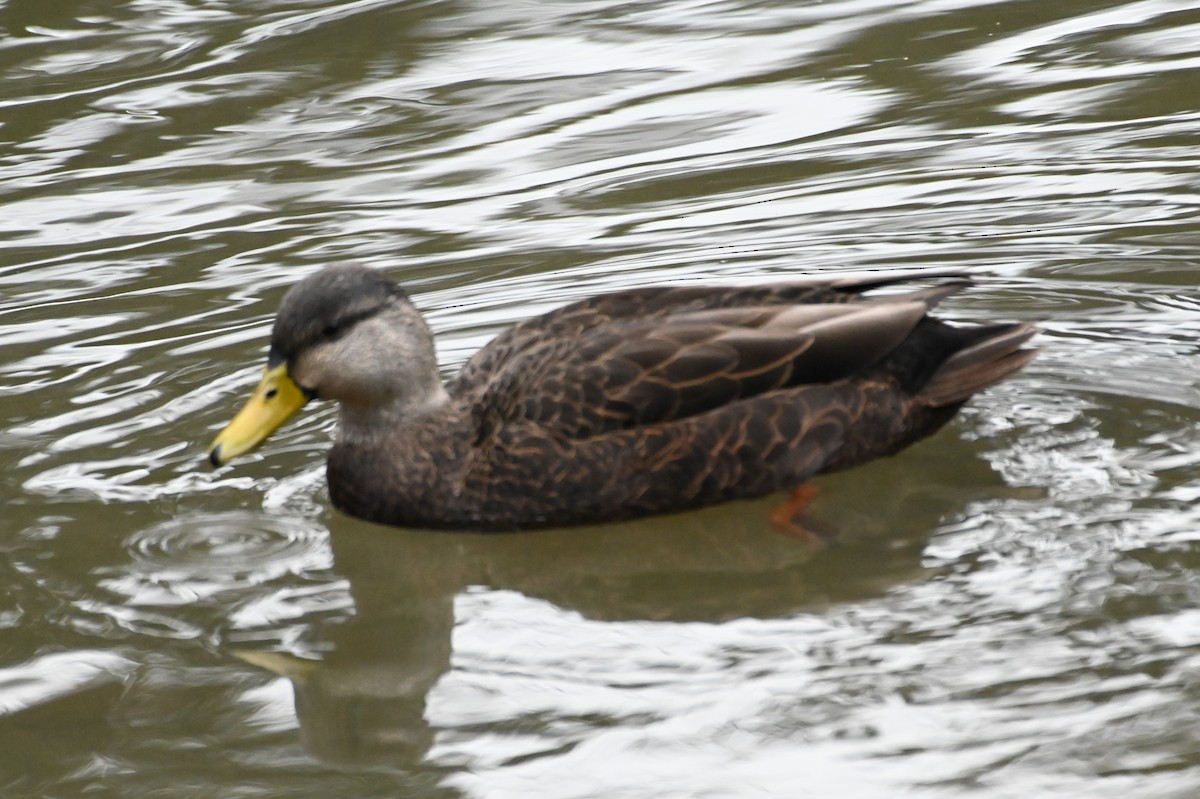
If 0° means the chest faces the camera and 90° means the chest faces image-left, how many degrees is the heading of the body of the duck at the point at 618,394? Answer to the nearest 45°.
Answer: approximately 90°
